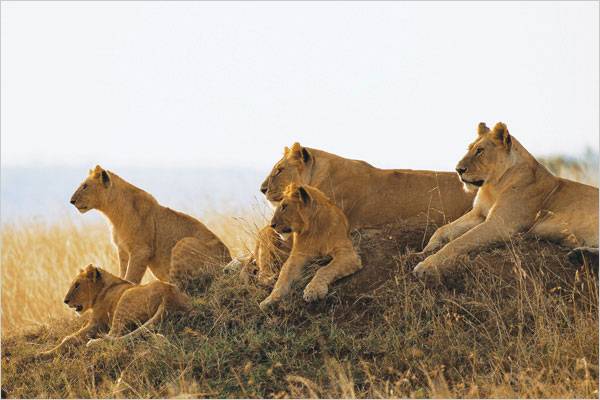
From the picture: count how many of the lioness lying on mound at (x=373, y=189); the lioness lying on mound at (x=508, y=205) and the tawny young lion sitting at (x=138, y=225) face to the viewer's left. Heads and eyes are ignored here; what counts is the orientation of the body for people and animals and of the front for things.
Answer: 3

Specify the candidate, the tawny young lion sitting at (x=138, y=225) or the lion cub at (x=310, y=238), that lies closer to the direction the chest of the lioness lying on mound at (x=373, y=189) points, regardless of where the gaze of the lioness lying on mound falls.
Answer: the tawny young lion sitting

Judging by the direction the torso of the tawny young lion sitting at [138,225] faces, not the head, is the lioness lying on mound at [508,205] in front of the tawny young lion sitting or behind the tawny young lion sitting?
behind

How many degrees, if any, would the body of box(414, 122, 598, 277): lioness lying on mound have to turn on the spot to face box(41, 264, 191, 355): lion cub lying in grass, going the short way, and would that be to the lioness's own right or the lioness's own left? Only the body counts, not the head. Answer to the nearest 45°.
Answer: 0° — it already faces it

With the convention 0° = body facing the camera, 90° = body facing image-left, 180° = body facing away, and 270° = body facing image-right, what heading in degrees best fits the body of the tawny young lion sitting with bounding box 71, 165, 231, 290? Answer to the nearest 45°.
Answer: approximately 90°

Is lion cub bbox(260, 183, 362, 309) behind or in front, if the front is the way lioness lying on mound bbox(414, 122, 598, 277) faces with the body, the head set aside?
in front

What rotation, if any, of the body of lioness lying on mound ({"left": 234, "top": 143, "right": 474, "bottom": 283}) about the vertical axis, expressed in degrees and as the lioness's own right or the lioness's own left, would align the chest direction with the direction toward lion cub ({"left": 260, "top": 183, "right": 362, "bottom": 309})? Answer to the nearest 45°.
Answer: approximately 45° to the lioness's own left

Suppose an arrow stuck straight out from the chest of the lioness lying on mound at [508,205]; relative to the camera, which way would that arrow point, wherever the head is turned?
to the viewer's left

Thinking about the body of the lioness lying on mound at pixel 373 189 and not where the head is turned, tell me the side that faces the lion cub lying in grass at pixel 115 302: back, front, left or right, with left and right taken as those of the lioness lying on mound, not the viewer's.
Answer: front

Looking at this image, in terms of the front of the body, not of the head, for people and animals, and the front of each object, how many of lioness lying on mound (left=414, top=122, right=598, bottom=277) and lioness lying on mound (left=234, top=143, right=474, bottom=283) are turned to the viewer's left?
2

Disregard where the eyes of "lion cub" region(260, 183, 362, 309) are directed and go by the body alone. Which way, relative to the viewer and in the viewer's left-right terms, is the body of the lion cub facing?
facing the viewer and to the left of the viewer

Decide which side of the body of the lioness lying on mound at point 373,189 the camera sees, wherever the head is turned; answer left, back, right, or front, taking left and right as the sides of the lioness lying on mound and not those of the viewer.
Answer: left
